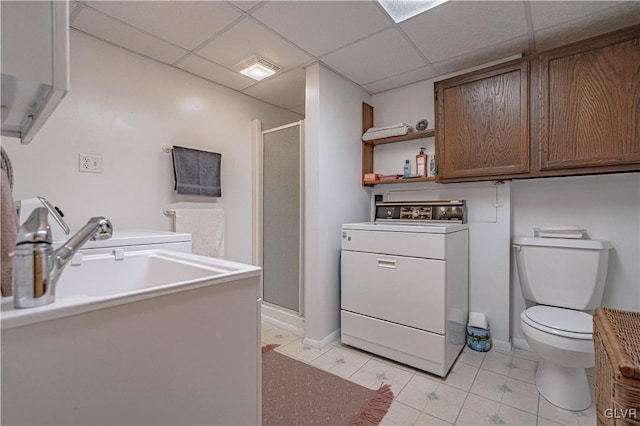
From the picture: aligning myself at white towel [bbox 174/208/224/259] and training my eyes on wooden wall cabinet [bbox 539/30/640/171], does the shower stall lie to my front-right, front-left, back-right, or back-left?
front-left

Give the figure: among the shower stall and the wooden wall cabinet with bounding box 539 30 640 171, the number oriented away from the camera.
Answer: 0

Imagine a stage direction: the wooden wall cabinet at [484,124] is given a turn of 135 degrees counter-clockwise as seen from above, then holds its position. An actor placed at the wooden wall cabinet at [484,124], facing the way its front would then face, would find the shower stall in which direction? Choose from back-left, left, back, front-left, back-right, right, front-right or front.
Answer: back

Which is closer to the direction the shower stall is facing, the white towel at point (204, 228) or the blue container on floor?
the white towel

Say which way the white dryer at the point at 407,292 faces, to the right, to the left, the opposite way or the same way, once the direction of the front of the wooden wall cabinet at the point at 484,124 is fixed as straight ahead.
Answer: the same way

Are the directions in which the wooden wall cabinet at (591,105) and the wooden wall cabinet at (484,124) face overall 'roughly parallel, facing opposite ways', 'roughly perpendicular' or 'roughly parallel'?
roughly parallel

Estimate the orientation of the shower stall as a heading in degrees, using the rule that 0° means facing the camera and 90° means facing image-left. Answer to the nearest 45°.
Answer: approximately 45°

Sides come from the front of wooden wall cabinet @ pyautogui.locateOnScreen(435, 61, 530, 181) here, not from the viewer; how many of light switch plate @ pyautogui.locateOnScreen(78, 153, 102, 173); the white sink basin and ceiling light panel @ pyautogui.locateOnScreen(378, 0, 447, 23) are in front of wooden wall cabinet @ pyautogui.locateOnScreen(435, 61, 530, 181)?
3

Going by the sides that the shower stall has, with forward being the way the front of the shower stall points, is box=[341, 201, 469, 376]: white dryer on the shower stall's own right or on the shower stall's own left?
on the shower stall's own left

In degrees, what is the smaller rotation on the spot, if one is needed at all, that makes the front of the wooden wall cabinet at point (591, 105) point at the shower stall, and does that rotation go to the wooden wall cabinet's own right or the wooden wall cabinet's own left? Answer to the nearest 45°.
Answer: approximately 45° to the wooden wall cabinet's own right

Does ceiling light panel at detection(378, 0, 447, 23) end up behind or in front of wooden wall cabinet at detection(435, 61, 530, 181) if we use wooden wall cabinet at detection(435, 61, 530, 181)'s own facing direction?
in front

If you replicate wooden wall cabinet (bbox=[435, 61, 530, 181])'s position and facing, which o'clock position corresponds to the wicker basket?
The wicker basket is roughly at 10 o'clock from the wooden wall cabinet.

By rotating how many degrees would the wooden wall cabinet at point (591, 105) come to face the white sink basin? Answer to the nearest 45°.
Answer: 0° — it already faces it

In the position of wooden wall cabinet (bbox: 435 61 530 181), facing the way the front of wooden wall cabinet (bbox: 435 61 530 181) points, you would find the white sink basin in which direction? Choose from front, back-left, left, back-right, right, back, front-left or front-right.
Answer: front

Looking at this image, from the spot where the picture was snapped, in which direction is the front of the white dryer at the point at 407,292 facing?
facing the viewer and to the left of the viewer

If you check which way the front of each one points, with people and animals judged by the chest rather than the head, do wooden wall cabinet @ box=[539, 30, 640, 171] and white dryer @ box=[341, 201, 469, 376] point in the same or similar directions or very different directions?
same or similar directions
